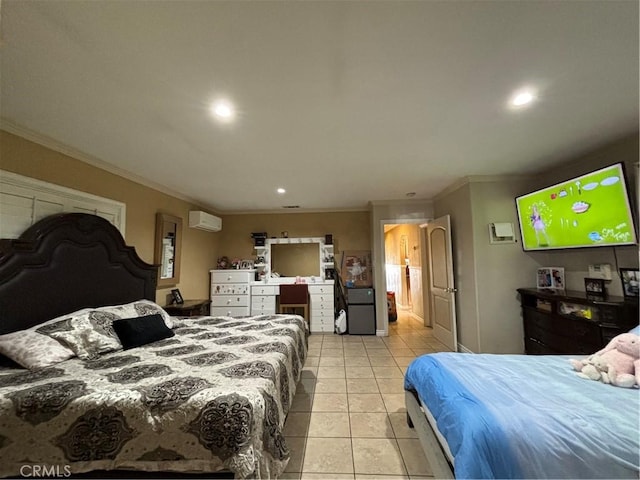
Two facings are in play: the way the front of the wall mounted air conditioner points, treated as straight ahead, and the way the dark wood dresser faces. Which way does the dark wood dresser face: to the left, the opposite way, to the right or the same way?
the opposite way

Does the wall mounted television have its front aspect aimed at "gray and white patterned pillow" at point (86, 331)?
yes

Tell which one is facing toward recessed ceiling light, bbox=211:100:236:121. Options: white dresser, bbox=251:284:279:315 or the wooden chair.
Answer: the white dresser

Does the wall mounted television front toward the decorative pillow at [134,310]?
yes

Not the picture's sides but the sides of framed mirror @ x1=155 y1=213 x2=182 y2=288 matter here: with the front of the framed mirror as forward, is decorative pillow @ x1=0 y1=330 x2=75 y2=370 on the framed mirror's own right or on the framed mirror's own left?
on the framed mirror's own right

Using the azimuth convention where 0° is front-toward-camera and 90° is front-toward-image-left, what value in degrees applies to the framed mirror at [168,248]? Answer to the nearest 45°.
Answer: approximately 315°

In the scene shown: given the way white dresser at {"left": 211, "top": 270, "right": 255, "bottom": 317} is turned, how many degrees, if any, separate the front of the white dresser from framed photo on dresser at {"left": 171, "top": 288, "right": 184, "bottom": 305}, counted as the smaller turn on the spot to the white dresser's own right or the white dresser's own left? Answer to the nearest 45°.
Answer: approximately 45° to the white dresser's own right

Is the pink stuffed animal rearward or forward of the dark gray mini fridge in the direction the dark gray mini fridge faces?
forward

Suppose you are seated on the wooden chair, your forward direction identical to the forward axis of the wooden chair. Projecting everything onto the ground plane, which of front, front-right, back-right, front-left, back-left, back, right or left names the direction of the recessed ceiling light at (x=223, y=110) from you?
back

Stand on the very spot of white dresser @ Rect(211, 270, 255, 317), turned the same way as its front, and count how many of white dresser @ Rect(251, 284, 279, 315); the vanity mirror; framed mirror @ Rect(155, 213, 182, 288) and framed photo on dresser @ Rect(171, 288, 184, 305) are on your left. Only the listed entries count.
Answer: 2
